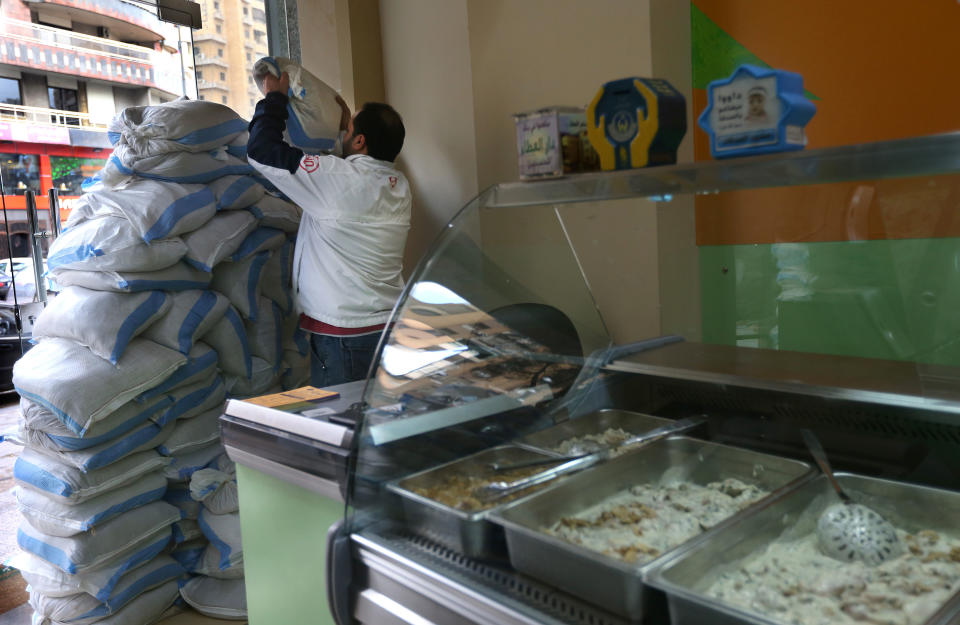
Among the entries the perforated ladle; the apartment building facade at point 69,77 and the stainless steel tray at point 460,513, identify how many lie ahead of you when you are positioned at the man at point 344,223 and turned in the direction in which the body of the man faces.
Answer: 1

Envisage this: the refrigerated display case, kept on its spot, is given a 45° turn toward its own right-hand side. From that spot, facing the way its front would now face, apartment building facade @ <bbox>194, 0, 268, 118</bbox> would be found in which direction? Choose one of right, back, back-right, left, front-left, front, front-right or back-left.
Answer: front-right

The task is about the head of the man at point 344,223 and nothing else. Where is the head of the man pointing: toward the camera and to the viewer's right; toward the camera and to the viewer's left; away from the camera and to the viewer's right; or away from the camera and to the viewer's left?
away from the camera and to the viewer's left

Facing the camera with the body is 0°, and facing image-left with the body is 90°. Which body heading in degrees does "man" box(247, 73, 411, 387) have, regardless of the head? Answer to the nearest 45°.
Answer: approximately 135°

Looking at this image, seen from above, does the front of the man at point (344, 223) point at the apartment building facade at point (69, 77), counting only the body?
yes

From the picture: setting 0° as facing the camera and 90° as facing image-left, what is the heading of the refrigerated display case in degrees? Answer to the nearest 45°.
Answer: approximately 45°

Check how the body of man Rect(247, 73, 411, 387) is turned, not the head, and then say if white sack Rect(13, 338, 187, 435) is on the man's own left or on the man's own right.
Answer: on the man's own left

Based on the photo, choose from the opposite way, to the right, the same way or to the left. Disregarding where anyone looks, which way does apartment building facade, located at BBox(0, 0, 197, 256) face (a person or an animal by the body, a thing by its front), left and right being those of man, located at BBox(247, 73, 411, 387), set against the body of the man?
the opposite way

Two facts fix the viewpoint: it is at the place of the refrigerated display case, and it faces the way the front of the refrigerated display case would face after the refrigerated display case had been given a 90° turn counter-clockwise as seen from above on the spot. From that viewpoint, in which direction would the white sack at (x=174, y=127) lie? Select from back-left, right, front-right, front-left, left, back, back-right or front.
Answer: back

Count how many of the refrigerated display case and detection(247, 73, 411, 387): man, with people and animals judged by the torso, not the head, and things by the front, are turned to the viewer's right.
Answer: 0

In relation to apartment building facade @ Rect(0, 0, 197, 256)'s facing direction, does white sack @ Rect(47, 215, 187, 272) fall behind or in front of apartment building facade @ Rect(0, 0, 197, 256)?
in front

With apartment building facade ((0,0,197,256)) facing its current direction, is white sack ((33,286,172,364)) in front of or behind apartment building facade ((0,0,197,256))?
in front

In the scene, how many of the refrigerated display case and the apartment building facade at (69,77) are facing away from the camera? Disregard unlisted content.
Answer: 0
